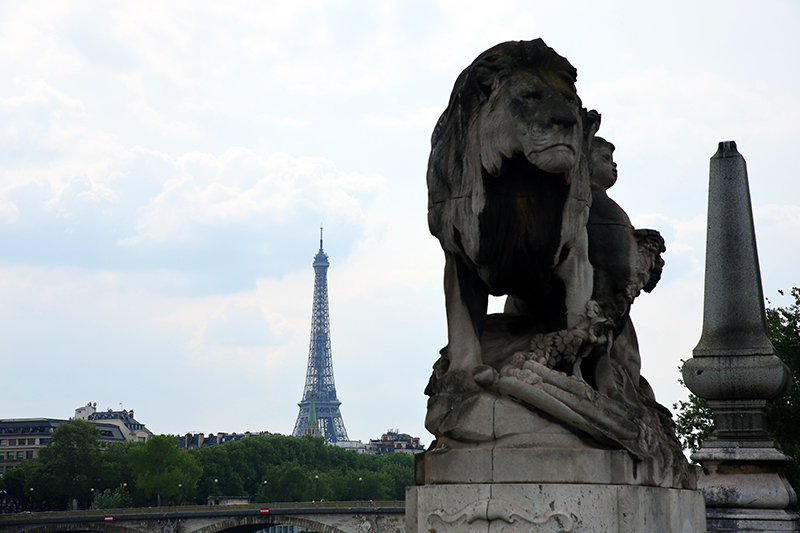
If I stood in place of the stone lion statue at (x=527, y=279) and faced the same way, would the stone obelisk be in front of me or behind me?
behind

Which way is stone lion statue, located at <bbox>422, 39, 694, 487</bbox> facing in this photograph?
toward the camera

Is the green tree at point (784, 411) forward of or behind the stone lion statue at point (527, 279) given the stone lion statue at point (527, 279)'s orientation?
behind
